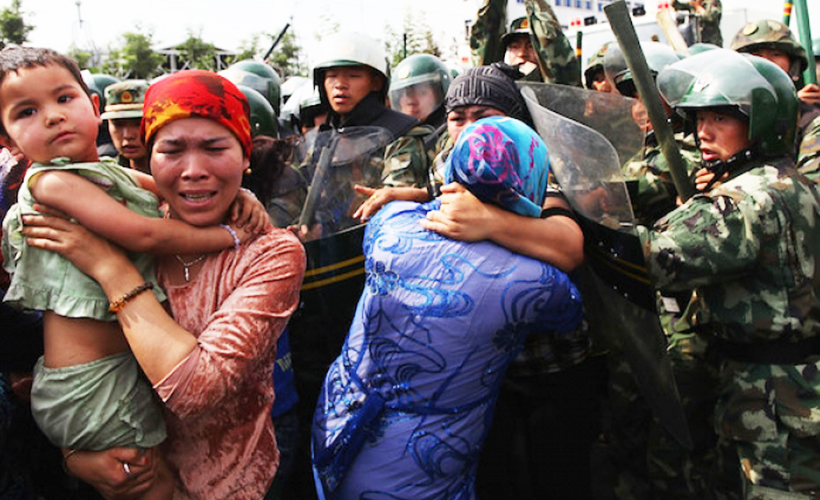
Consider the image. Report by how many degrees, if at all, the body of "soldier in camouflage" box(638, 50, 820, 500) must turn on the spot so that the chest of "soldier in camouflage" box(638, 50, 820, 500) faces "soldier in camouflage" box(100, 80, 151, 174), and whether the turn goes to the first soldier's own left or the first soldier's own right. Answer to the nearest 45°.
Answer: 0° — they already face them

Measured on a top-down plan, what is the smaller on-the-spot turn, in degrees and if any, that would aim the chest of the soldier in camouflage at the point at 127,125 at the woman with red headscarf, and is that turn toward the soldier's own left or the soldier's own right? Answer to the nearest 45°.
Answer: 0° — they already face them

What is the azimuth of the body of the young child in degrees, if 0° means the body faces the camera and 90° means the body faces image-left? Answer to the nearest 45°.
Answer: approximately 315°

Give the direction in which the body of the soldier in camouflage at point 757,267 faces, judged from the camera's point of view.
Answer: to the viewer's left

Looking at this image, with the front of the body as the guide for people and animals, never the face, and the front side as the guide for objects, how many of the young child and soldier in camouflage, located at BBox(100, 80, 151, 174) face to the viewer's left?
0

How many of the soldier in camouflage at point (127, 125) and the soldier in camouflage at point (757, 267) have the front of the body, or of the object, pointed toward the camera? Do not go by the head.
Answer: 1

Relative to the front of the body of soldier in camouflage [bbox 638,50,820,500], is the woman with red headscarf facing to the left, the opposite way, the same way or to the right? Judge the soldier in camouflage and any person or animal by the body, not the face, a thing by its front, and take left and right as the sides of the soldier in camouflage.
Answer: to the left

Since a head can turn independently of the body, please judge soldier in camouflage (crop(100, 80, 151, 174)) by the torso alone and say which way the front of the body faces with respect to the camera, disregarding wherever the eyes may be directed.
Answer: toward the camera

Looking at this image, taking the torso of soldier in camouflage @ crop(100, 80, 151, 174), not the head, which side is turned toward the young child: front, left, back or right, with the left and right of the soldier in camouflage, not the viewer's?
front

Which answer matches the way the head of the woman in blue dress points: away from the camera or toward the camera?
away from the camera

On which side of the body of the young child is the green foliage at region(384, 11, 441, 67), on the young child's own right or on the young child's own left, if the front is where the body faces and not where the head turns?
on the young child's own left

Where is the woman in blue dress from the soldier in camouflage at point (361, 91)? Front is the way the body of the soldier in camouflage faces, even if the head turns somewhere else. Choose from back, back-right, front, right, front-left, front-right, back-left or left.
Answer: front-left
